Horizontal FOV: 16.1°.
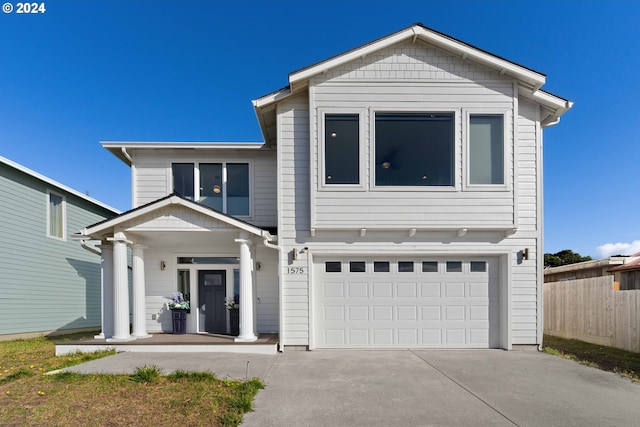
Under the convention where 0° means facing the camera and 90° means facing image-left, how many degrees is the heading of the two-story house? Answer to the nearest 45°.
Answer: approximately 0°
